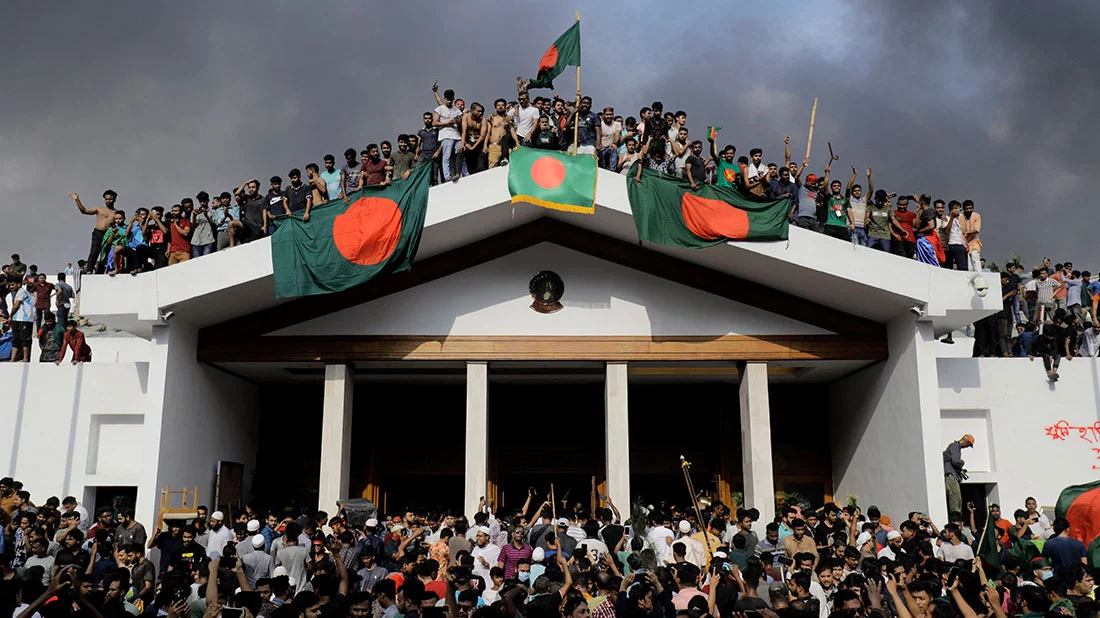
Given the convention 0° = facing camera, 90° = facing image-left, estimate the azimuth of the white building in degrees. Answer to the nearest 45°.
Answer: approximately 0°

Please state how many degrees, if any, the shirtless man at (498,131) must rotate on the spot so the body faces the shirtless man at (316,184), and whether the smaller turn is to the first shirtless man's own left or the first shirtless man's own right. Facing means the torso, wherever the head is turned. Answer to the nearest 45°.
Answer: approximately 90° to the first shirtless man's own right

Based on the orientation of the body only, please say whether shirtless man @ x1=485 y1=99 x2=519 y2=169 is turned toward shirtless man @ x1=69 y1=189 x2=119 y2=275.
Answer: no

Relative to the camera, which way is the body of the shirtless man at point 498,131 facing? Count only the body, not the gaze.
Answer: toward the camera
